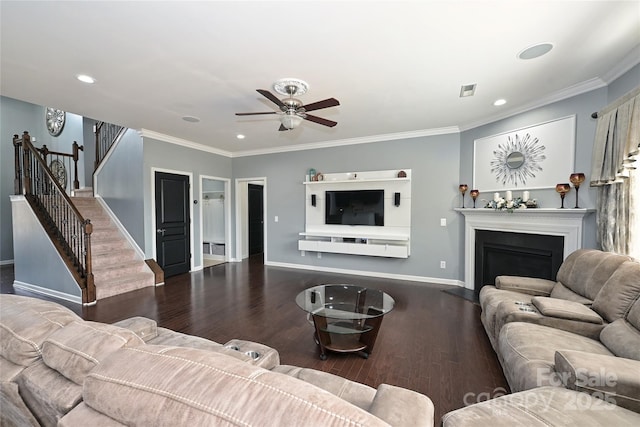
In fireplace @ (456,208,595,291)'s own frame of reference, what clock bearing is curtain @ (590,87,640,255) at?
The curtain is roughly at 9 o'clock from the fireplace.

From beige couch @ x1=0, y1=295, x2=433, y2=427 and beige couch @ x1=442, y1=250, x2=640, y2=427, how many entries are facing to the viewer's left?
1

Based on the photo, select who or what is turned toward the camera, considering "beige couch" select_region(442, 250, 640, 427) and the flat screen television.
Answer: the flat screen television

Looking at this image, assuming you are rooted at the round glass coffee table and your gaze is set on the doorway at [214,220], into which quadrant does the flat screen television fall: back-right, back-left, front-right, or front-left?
front-right

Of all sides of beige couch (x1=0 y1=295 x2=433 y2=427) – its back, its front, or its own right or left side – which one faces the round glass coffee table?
front

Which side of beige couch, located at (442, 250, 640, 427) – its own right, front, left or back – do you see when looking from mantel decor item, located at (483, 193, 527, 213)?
right

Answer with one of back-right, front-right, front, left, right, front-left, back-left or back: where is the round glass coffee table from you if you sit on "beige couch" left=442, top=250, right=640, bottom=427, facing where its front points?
front

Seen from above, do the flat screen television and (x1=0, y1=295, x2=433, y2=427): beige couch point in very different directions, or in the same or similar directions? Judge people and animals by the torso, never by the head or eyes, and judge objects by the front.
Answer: very different directions

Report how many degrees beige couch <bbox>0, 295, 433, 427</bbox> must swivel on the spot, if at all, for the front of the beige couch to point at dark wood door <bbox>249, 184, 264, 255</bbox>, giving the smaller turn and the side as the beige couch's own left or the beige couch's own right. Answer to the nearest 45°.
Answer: approximately 45° to the beige couch's own left

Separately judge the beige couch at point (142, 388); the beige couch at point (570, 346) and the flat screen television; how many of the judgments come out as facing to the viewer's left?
1

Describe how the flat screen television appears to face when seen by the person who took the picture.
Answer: facing the viewer

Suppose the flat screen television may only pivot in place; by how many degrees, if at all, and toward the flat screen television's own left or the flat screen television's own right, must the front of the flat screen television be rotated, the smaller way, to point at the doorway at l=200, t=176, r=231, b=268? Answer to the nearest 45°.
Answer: approximately 135° to the flat screen television's own right

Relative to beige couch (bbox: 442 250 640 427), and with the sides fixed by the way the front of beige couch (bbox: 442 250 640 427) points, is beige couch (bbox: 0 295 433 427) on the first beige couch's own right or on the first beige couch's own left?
on the first beige couch's own left

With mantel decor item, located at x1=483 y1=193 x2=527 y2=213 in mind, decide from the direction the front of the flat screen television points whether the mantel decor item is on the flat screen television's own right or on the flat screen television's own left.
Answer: on the flat screen television's own left

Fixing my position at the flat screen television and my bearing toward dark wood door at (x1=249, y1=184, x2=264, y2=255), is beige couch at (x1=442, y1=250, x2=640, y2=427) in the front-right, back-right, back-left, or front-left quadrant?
back-left

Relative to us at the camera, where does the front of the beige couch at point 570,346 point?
facing to the left of the viewer
